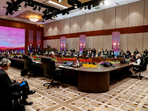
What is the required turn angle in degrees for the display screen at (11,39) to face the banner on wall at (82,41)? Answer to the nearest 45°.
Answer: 0° — it already faces it

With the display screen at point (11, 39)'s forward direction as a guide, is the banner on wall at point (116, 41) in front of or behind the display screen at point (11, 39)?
in front

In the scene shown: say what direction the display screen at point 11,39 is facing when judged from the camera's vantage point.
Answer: facing the viewer and to the right of the viewer

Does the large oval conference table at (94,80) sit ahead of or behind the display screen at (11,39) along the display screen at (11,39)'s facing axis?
ahead
